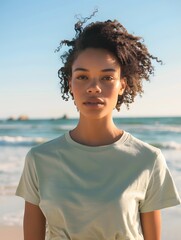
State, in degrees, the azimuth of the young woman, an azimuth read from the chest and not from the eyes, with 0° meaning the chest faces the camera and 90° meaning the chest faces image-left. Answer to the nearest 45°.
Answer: approximately 0°
